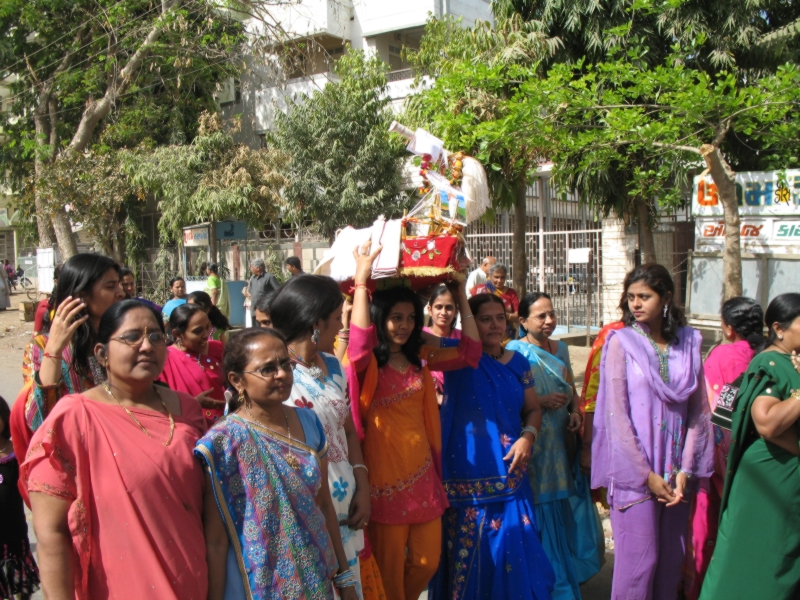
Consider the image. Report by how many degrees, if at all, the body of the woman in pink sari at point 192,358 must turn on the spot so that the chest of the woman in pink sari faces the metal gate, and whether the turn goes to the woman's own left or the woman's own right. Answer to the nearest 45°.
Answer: approximately 90° to the woman's own left

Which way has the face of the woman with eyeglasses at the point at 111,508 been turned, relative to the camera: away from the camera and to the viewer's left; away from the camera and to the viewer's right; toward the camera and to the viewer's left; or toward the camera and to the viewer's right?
toward the camera and to the viewer's right

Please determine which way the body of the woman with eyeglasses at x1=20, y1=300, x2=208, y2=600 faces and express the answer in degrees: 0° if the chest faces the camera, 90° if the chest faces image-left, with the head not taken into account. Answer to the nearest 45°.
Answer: approximately 315°

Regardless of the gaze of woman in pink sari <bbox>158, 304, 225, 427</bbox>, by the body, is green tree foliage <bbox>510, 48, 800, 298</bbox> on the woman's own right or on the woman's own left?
on the woman's own left
